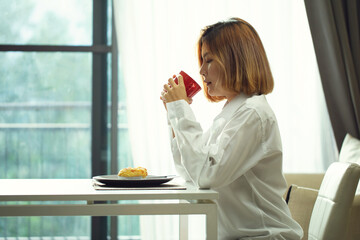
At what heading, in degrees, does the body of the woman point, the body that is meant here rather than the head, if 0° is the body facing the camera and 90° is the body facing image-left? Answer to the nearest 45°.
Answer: approximately 90°

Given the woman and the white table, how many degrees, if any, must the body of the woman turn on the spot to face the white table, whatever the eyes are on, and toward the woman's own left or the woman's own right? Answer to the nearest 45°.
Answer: approximately 45° to the woman's own left

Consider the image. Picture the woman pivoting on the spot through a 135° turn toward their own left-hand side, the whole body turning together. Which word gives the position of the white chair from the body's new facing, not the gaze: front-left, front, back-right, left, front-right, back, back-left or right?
left
